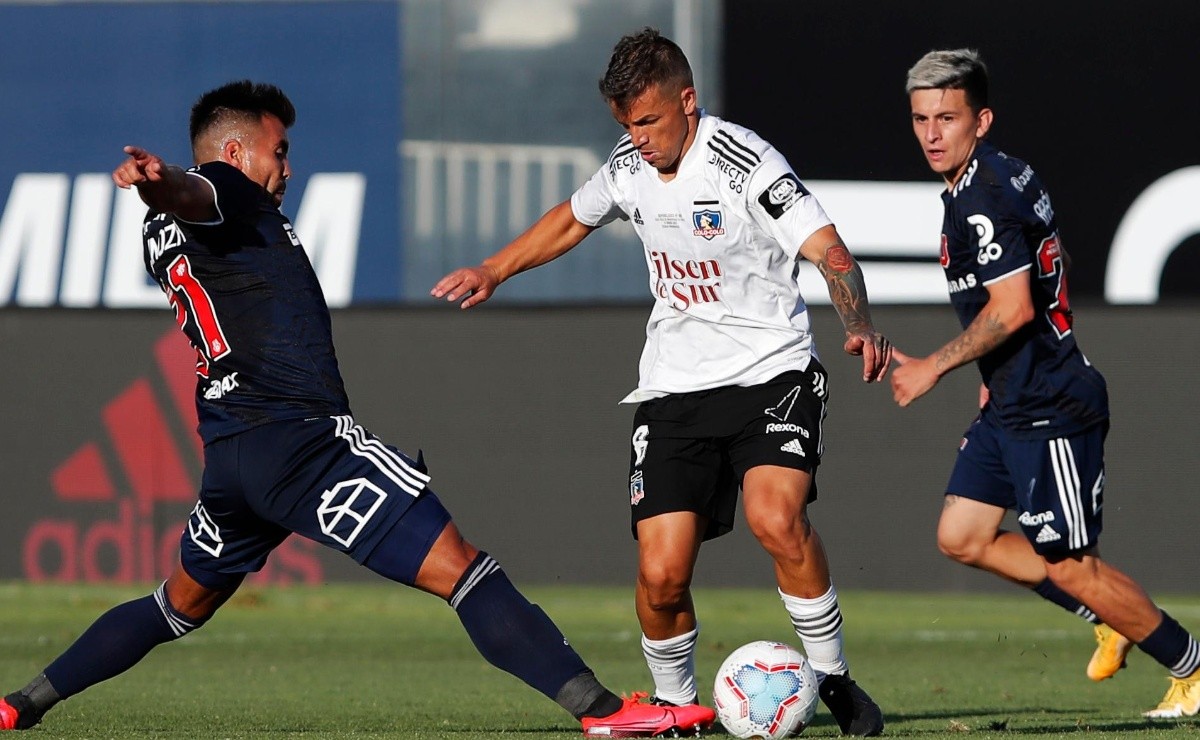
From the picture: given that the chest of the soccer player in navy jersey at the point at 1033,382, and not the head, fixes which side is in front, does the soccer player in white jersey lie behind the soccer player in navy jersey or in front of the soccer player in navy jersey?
in front

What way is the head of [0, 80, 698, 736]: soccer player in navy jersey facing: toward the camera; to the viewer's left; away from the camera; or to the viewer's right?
to the viewer's right

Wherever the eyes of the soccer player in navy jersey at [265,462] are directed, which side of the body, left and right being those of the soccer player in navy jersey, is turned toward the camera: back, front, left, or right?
right
